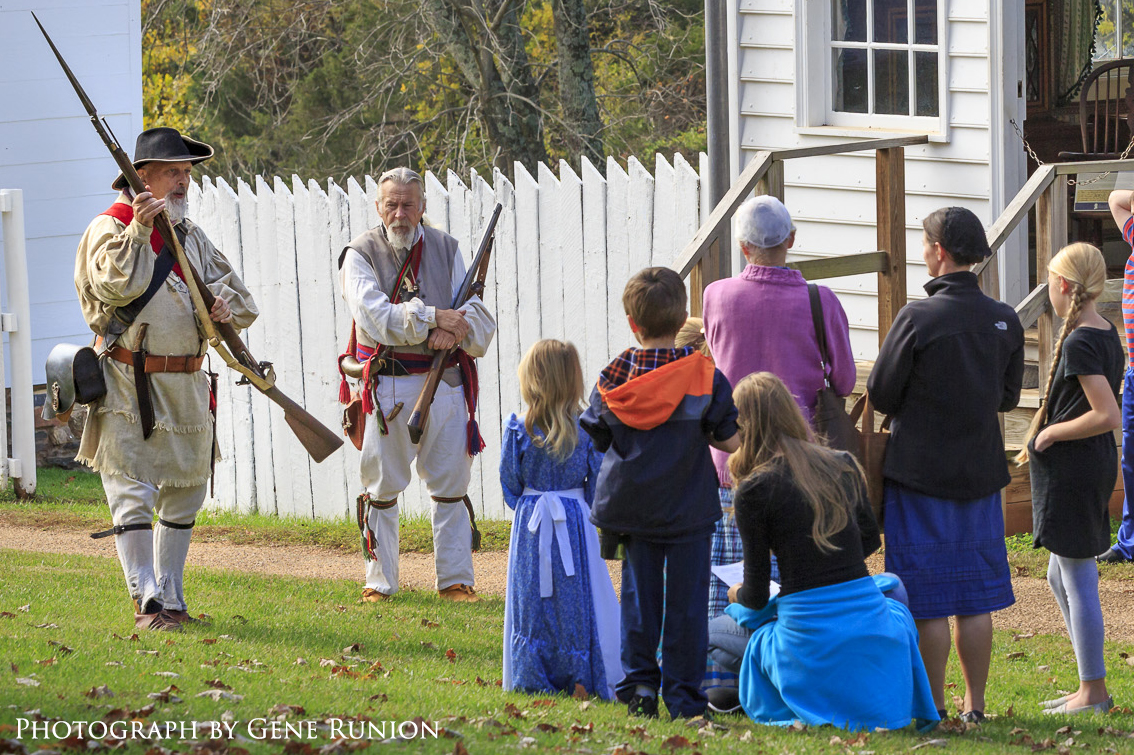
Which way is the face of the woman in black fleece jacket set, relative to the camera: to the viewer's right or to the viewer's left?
to the viewer's left

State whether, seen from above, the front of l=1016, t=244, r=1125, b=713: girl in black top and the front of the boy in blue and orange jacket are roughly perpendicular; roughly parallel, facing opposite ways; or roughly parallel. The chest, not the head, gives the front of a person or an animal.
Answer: roughly perpendicular

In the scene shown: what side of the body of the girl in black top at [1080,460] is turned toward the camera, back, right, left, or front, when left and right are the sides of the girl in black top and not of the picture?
left

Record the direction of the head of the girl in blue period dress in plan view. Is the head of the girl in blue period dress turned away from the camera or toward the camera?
away from the camera

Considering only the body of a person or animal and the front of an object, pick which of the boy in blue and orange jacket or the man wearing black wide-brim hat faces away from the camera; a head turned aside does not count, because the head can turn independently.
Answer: the boy in blue and orange jacket

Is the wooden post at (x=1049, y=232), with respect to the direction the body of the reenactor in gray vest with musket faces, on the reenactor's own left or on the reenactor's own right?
on the reenactor's own left

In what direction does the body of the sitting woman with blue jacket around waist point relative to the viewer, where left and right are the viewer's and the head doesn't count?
facing away from the viewer and to the left of the viewer

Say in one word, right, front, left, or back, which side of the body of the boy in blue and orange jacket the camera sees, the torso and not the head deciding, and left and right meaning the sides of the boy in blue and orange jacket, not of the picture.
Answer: back

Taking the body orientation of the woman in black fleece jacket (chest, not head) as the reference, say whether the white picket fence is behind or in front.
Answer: in front

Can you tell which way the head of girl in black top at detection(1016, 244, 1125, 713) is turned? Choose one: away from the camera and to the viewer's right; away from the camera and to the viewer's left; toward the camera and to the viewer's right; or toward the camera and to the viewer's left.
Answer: away from the camera and to the viewer's left

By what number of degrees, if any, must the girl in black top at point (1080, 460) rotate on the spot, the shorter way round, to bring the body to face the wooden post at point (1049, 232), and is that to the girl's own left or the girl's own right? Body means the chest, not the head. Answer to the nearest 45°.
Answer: approximately 90° to the girl's own right

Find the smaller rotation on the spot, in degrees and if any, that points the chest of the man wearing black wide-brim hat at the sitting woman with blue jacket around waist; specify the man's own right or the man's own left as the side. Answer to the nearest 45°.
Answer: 0° — they already face them

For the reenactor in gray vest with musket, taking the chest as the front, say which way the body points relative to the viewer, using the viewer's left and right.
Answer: facing the viewer

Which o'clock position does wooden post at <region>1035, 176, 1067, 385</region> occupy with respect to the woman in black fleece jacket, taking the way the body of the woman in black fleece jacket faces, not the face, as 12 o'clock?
The wooden post is roughly at 2 o'clock from the woman in black fleece jacket.

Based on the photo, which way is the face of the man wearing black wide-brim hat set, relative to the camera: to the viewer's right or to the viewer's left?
to the viewer's right
